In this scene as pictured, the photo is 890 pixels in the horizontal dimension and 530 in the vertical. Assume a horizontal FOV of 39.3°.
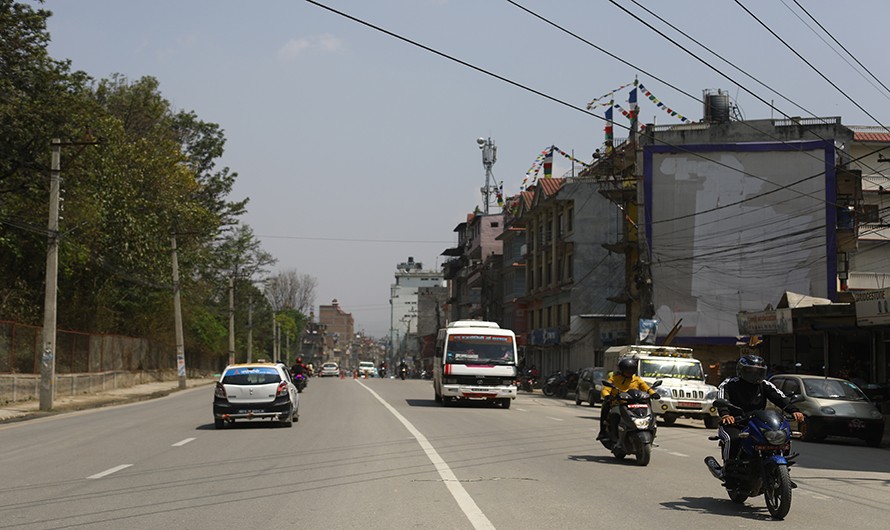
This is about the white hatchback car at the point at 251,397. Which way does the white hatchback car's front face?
away from the camera

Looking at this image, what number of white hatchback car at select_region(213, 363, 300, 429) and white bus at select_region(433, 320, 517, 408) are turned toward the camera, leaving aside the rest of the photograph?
1

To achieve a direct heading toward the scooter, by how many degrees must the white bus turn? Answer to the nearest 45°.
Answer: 0° — it already faces it

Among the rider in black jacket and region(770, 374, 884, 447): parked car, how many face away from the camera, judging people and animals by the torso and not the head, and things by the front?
0

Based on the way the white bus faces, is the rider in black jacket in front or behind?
in front

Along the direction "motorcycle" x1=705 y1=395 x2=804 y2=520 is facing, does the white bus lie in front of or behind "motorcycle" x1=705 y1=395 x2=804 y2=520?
behind

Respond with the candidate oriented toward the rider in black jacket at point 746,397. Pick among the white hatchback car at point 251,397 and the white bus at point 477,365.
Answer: the white bus

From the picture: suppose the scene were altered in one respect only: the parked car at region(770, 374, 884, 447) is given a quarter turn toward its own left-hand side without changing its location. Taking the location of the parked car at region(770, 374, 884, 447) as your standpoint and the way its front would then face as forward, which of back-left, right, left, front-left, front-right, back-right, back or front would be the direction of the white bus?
left

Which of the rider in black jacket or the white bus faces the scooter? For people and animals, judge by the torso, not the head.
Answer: the white bus

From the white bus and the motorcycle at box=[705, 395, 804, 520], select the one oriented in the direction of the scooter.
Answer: the white bus

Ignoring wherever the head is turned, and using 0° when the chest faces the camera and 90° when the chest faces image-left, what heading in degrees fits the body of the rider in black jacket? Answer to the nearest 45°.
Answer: approximately 315°
